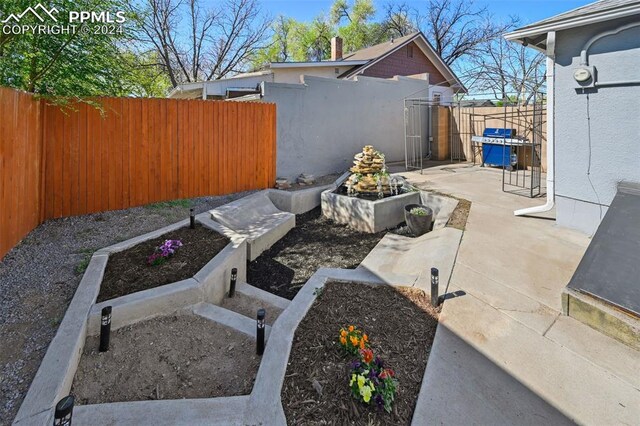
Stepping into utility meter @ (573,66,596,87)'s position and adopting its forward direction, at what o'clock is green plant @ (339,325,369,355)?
The green plant is roughly at 11 o'clock from the utility meter.

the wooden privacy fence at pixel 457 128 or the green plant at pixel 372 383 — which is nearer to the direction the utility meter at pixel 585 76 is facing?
the green plant

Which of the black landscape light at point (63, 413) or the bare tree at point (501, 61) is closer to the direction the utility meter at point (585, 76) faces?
the black landscape light

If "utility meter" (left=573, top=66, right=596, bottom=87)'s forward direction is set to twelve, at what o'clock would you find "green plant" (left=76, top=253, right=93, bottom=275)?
The green plant is roughly at 12 o'clock from the utility meter.

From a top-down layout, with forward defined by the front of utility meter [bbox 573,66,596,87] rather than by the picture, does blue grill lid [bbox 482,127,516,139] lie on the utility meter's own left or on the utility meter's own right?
on the utility meter's own right

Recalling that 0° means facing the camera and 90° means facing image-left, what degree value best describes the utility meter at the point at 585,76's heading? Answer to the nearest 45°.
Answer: approximately 45°

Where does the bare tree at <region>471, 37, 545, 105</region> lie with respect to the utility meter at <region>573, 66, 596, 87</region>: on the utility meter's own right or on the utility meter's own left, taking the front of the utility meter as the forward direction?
on the utility meter's own right
